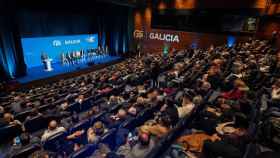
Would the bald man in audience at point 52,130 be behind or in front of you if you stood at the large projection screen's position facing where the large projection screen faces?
in front

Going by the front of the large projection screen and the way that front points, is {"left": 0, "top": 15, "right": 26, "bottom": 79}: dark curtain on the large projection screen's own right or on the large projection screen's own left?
on the large projection screen's own right

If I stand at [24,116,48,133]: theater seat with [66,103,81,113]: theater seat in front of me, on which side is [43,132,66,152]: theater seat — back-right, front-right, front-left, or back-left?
back-right

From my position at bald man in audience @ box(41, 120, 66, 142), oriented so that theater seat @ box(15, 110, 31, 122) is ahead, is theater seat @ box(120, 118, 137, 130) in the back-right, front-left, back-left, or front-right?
back-right

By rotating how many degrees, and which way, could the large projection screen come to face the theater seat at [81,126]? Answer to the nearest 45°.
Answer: approximately 45° to its right

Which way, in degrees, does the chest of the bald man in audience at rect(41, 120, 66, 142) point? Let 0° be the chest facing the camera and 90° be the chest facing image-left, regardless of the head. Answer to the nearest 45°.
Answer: approximately 135°

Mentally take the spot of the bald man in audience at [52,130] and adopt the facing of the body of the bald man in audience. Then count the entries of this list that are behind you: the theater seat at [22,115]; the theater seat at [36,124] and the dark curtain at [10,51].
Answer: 0

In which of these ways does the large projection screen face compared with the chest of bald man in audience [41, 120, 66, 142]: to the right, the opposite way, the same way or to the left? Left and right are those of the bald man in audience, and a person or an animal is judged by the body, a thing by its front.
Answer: the opposite way

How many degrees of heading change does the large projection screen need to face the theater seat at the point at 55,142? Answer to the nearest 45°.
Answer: approximately 45° to its right

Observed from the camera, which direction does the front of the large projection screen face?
facing the viewer and to the right of the viewer

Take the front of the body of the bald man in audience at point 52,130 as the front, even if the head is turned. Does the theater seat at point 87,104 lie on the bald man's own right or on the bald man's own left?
on the bald man's own right

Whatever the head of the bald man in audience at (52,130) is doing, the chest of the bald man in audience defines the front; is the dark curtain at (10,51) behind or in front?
in front

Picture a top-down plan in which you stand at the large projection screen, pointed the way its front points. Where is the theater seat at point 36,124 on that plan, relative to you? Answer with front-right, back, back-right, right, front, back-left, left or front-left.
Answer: front-right

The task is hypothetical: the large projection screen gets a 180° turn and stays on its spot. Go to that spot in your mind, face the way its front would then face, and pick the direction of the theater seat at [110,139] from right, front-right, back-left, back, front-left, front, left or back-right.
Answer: back-left

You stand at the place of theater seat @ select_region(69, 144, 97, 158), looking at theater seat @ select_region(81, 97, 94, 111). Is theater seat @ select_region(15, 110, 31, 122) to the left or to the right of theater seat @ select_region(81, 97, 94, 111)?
left
